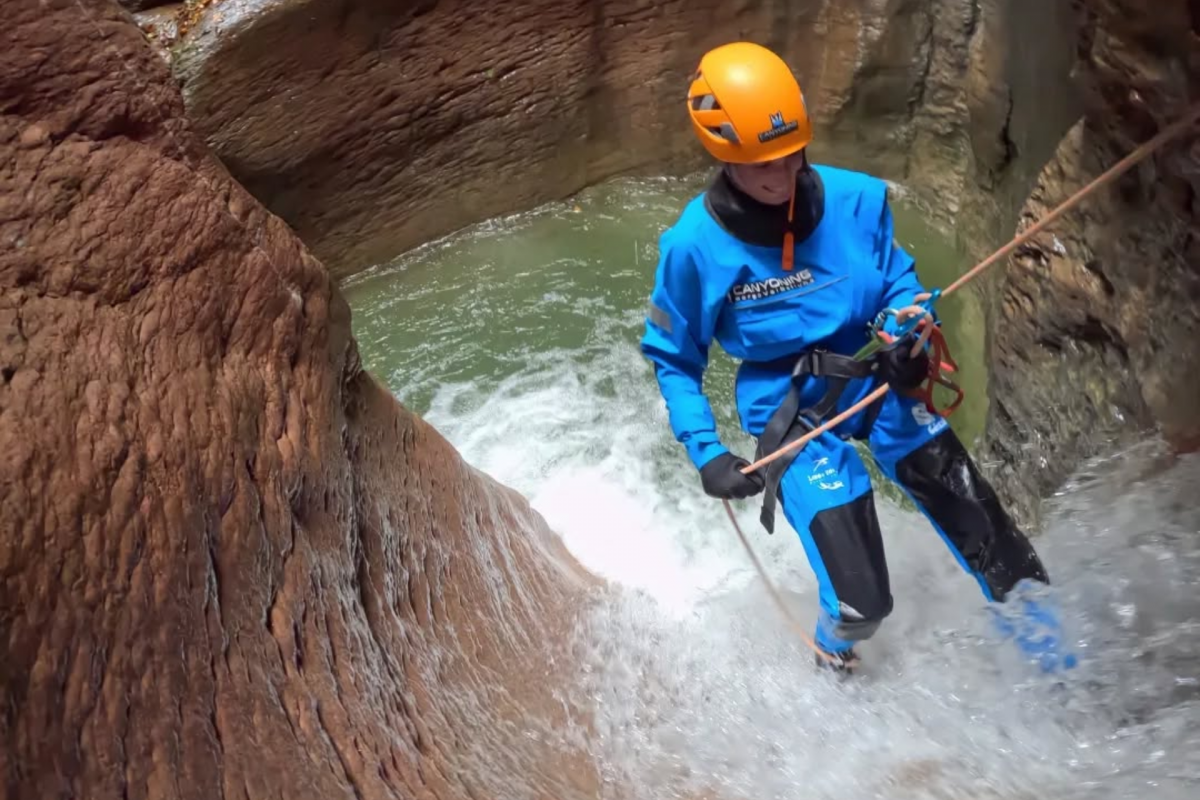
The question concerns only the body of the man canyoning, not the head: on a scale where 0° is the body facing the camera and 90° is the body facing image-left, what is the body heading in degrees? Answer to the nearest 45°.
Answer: approximately 315°
